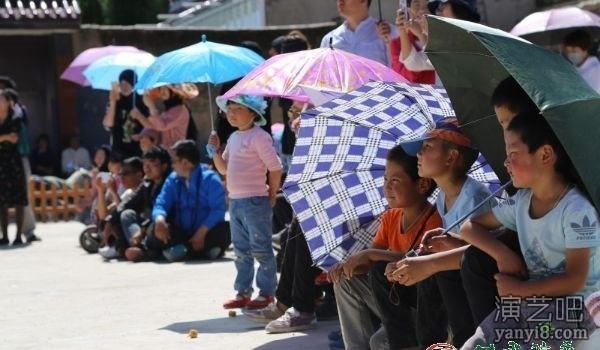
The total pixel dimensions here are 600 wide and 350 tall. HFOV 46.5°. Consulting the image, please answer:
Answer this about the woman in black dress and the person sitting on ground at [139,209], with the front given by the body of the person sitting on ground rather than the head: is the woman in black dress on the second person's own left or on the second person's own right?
on the second person's own right

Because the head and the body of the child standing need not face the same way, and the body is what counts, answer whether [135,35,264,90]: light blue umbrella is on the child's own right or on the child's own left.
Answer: on the child's own right

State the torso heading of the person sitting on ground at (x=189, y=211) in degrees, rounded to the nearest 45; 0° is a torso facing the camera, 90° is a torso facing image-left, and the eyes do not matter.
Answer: approximately 0°

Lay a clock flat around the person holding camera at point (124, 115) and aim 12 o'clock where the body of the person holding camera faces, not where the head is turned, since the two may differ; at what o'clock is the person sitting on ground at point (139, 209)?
The person sitting on ground is roughly at 12 o'clock from the person holding camera.

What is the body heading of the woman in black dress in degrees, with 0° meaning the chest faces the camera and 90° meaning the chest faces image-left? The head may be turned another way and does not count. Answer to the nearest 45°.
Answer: approximately 45°

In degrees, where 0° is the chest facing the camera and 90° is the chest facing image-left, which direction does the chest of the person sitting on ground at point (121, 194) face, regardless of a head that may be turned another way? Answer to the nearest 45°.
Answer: approximately 45°

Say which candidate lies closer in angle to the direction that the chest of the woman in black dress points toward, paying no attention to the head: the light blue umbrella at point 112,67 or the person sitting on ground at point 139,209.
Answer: the person sitting on ground

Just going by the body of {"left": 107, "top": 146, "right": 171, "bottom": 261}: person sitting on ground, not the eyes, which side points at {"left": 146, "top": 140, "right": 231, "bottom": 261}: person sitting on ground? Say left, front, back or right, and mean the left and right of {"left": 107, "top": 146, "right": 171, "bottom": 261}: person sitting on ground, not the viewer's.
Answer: left

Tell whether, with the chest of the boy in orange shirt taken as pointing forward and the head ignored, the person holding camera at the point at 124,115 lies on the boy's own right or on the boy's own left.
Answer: on the boy's own right

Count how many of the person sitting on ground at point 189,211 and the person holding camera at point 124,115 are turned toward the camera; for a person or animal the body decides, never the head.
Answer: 2

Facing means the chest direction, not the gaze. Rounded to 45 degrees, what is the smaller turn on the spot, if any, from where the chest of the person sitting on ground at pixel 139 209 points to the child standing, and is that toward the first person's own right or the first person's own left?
approximately 45° to the first person's own left

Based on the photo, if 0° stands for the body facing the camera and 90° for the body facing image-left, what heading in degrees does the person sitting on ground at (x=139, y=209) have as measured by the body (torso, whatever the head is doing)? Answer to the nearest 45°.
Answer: approximately 45°

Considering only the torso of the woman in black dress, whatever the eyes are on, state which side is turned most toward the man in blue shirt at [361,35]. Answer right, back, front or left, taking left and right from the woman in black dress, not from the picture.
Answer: left

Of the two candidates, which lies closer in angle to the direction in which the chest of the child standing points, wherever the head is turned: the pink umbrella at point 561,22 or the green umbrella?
the green umbrella
